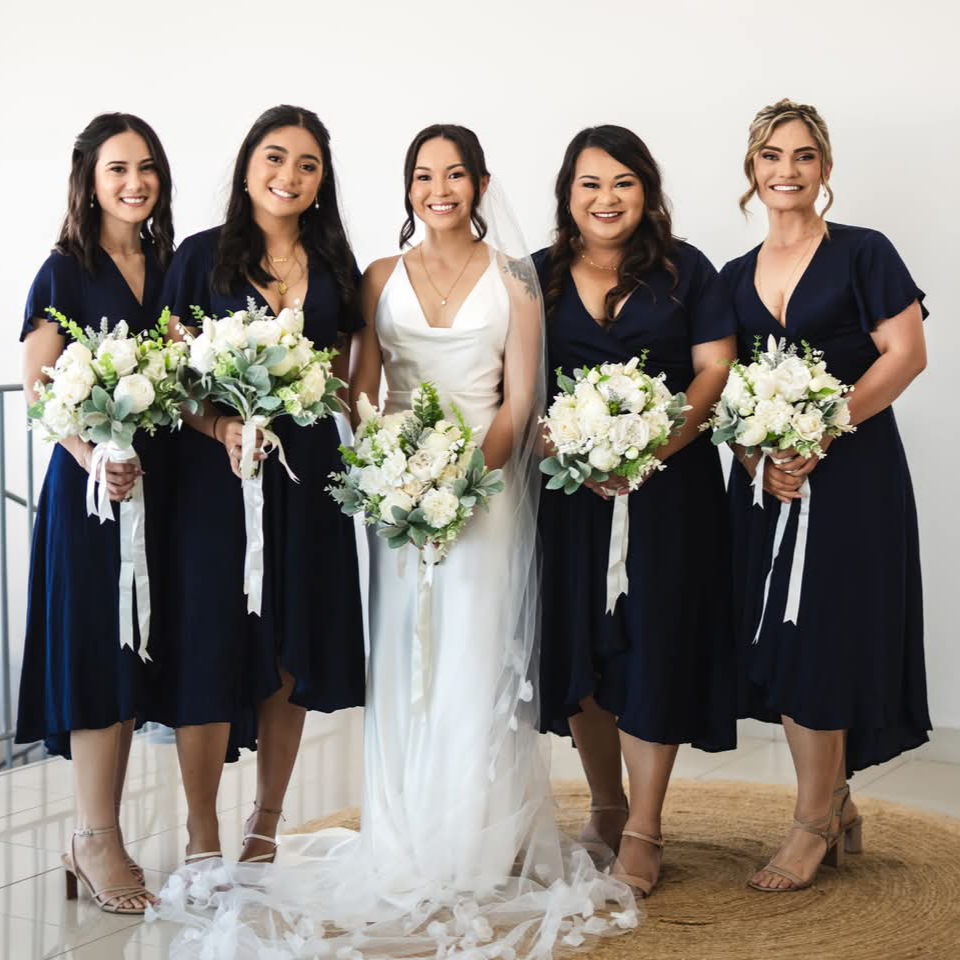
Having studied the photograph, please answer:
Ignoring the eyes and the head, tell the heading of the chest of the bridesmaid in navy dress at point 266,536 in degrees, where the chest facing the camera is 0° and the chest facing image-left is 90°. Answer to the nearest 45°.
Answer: approximately 0°

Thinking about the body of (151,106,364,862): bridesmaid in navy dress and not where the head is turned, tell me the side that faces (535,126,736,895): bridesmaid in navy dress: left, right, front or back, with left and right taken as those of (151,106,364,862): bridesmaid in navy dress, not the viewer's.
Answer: left

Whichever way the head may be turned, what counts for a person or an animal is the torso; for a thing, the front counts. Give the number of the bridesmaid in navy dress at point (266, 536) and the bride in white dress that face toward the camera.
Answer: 2

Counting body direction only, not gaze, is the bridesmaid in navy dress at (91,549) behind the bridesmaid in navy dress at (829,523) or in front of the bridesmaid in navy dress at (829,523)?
in front

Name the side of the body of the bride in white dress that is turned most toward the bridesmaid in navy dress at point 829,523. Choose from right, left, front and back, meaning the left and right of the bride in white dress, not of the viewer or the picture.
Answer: left

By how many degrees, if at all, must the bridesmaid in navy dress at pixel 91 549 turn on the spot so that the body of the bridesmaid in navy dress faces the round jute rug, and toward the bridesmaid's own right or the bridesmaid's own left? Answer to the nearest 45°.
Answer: approximately 45° to the bridesmaid's own left

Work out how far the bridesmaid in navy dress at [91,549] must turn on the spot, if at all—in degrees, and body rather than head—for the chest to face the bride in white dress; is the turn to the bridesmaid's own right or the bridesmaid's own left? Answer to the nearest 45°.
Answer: approximately 45° to the bridesmaid's own left
